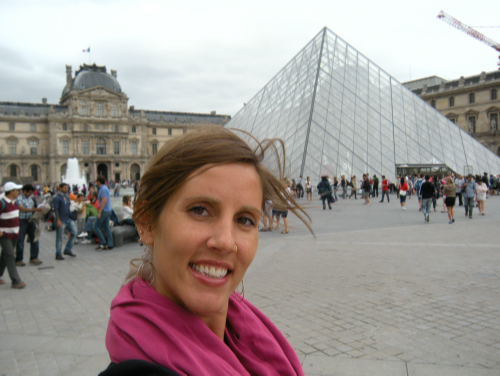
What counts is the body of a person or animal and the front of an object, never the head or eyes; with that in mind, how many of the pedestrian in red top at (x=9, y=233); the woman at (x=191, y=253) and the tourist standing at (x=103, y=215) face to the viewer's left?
1

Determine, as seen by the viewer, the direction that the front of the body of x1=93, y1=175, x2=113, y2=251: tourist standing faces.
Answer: to the viewer's left

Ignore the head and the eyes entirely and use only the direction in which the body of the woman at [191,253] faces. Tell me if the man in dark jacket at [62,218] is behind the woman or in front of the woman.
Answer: behind

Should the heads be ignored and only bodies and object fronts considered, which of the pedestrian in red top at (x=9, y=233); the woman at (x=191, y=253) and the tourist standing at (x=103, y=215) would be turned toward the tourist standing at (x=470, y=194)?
the pedestrian in red top

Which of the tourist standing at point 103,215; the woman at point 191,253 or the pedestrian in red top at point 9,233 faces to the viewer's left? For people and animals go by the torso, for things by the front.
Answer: the tourist standing

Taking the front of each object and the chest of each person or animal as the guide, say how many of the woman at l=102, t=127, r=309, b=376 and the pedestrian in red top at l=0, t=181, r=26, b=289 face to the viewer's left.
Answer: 0

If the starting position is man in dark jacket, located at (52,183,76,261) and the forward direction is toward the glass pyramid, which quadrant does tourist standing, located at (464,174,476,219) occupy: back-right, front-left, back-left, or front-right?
front-right

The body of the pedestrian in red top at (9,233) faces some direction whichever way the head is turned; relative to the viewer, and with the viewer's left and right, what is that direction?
facing to the right of the viewer

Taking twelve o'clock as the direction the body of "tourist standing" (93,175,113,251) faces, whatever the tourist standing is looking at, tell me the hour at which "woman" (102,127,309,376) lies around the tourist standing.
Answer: The woman is roughly at 9 o'clock from the tourist standing.

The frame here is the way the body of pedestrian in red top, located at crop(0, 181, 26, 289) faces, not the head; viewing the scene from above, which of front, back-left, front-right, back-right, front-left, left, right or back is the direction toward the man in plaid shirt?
left

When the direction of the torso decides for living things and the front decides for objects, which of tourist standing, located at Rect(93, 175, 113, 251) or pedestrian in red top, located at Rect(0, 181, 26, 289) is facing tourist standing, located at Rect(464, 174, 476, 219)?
the pedestrian in red top

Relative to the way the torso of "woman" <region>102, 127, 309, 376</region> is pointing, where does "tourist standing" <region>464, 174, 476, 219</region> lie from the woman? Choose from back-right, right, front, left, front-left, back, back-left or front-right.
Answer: left

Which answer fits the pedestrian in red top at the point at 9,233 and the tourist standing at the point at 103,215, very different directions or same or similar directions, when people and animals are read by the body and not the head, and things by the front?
very different directions

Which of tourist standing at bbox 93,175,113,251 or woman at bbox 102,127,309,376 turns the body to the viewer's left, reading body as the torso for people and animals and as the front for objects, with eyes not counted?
the tourist standing
